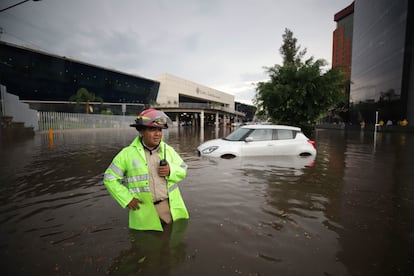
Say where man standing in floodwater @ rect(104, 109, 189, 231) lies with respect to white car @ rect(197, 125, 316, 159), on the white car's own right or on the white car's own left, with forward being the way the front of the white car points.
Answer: on the white car's own left

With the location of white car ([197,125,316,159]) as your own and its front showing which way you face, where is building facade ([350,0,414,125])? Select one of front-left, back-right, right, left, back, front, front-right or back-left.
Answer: back-right

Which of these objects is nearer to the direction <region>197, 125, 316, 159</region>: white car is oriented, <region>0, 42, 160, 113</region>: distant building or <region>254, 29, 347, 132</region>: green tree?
the distant building

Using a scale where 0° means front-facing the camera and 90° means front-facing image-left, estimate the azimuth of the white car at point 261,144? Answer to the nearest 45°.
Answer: approximately 90°

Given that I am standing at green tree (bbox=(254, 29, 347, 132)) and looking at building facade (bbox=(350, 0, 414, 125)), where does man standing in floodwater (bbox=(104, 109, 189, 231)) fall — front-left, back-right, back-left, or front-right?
back-right

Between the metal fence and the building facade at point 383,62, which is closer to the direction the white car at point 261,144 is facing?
the metal fence

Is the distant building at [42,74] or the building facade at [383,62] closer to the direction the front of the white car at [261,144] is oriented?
the distant building

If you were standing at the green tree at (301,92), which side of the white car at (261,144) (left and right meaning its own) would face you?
right

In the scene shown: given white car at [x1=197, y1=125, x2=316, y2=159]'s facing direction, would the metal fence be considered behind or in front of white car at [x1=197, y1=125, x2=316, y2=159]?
in front

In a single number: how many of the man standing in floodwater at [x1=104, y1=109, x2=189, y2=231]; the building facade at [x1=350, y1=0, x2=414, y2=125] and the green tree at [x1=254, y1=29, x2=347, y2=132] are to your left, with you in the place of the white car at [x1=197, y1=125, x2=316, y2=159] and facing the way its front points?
1
